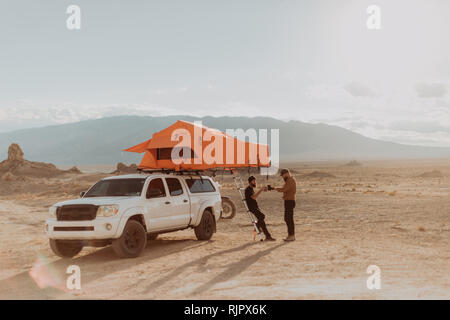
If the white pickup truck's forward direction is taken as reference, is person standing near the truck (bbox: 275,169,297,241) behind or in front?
behind

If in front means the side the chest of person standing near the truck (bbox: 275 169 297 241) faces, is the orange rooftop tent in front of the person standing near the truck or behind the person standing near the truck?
in front

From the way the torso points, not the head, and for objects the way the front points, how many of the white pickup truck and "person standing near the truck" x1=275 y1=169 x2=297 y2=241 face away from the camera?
0

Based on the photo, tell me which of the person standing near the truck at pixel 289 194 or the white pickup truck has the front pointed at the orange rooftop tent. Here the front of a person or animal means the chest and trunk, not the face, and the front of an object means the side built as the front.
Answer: the person standing near the truck

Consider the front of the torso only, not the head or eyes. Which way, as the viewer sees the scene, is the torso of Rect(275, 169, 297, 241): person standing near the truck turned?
to the viewer's left
